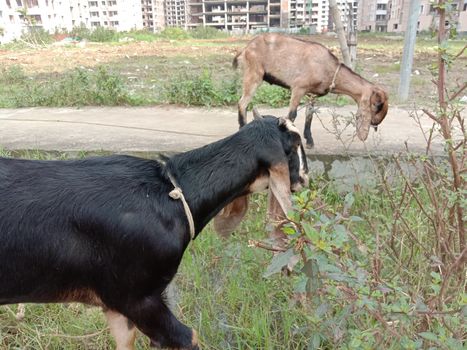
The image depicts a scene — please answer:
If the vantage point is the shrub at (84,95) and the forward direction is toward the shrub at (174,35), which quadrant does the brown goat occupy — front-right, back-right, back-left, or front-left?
back-right

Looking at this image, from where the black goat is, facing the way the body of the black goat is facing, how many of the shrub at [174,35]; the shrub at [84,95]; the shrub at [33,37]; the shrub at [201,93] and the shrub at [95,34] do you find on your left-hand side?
5

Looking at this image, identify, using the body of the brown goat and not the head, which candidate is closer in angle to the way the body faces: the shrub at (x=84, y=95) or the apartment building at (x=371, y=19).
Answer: the apartment building

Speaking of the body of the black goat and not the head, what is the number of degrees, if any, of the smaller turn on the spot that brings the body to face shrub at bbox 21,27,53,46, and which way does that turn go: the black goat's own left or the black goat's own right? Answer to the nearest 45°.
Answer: approximately 90° to the black goat's own left

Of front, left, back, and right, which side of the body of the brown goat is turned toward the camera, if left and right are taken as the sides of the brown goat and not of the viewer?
right

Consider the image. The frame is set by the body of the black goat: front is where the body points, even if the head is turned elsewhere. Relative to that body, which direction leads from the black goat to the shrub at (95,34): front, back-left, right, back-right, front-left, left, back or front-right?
left

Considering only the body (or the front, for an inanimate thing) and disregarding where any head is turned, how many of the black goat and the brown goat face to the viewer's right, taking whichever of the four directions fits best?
2

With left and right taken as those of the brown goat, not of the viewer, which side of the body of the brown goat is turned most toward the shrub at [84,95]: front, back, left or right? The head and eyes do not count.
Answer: back

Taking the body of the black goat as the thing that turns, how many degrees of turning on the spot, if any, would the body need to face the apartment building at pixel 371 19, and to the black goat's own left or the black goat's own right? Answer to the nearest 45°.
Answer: approximately 45° to the black goat's own left

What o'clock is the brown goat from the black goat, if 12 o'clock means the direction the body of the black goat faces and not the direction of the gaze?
The brown goat is roughly at 10 o'clock from the black goat.

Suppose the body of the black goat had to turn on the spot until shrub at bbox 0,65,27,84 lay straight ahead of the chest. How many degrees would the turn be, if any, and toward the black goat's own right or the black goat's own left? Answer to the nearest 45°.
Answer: approximately 90° to the black goat's own left

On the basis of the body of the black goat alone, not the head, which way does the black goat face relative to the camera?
to the viewer's right

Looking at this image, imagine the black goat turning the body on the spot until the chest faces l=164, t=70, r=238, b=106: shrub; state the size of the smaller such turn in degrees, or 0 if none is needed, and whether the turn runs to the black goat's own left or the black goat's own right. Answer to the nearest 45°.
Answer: approximately 90° to the black goat's own left
